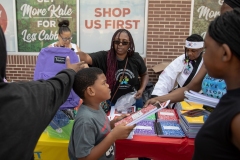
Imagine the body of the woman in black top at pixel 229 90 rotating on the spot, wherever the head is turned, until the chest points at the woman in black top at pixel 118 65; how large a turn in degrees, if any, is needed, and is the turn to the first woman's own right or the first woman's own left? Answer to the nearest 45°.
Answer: approximately 45° to the first woman's own right

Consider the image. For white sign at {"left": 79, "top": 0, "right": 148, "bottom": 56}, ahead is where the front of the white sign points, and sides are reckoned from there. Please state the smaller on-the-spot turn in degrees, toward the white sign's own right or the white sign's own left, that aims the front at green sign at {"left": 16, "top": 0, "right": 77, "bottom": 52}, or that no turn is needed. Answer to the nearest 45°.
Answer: approximately 90° to the white sign's own right

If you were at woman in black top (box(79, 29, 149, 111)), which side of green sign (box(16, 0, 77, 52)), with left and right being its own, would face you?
front

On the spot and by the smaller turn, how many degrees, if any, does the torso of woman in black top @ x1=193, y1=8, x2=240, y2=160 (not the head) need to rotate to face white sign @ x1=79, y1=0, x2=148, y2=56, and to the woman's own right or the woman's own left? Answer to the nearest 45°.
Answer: approximately 45° to the woman's own right

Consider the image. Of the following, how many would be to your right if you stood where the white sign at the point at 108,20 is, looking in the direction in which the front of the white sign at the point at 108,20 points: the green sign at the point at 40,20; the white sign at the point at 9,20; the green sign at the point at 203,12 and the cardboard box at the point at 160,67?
2

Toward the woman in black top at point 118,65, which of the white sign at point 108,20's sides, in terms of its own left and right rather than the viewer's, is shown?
front

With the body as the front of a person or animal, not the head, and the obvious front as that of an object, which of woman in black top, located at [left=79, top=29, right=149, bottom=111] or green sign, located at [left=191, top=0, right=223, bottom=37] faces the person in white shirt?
the green sign

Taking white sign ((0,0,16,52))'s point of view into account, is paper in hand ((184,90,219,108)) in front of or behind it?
in front

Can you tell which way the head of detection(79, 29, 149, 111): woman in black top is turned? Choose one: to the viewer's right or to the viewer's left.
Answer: to the viewer's left

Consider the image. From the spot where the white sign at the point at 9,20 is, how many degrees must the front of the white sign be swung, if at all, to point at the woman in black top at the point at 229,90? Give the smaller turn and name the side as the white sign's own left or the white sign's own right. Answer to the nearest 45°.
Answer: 0° — it already faces them

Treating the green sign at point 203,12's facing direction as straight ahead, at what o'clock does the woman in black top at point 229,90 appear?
The woman in black top is roughly at 12 o'clock from the green sign.

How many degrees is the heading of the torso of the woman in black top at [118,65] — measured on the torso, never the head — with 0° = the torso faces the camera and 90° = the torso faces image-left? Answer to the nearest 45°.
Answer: approximately 0°

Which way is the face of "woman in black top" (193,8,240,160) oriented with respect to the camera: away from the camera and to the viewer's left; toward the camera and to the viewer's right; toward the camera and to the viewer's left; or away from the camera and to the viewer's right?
away from the camera and to the viewer's left

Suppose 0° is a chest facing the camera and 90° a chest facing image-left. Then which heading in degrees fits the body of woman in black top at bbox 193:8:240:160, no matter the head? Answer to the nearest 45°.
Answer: approximately 90°
